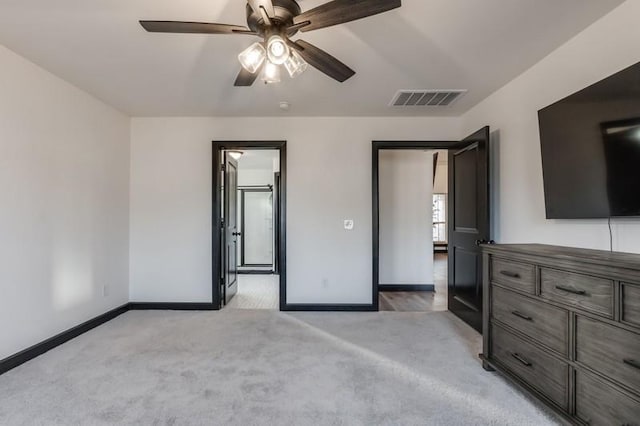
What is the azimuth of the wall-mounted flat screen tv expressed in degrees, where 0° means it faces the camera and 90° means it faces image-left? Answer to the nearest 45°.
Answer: approximately 45°

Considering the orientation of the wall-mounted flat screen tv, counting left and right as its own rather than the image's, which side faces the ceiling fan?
front

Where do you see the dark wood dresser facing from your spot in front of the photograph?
facing the viewer and to the left of the viewer
